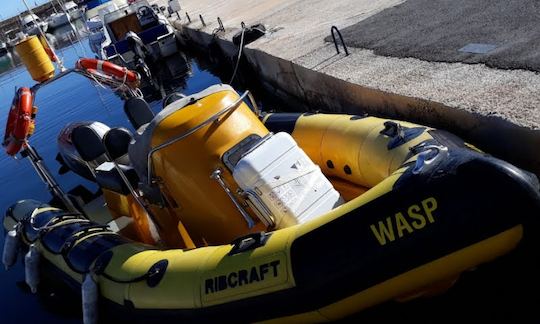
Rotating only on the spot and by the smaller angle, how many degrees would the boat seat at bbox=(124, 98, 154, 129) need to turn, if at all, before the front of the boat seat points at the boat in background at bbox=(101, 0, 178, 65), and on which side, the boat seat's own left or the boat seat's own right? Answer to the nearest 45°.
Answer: approximately 135° to the boat seat's own left

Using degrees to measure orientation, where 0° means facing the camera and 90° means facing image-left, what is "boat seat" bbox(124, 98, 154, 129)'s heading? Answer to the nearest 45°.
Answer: approximately 315°

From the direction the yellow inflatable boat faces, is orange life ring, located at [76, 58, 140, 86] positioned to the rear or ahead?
to the rear

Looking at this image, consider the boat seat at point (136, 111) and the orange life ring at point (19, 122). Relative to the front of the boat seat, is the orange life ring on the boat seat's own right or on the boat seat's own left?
on the boat seat's own right

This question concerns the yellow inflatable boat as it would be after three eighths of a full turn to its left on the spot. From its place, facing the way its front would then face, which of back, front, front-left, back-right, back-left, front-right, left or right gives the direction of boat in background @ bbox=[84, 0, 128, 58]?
front

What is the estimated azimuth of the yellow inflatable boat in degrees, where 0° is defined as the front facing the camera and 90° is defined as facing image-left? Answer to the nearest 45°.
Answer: approximately 315°

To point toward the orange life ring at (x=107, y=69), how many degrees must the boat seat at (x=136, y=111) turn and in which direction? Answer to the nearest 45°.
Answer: approximately 135° to its left
